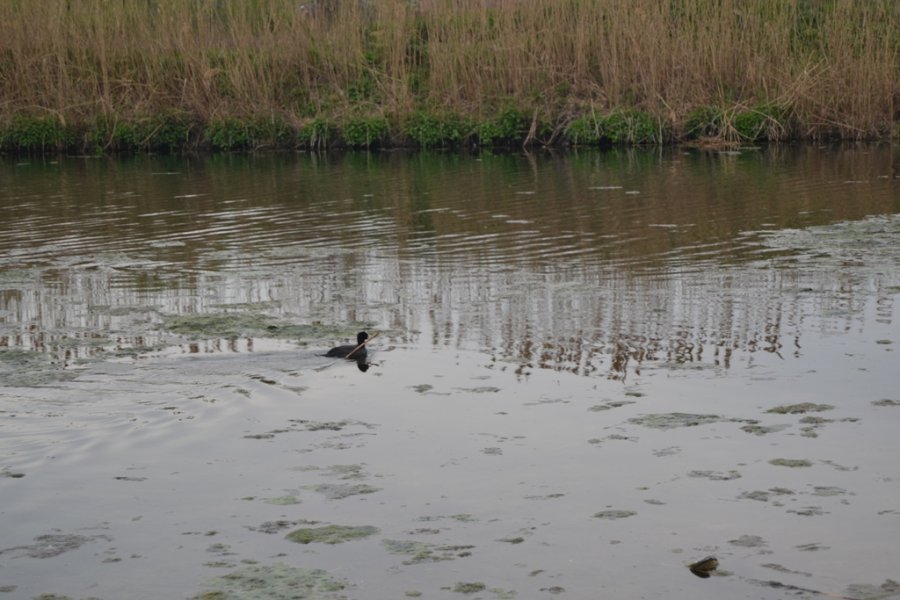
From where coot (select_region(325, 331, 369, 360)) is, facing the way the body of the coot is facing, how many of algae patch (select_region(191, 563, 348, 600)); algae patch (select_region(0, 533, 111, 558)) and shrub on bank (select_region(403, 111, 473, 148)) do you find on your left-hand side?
1

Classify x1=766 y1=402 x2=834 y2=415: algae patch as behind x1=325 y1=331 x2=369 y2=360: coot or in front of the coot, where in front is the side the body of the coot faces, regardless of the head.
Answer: in front

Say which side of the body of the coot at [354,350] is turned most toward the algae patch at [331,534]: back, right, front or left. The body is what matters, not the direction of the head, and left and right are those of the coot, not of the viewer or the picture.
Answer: right

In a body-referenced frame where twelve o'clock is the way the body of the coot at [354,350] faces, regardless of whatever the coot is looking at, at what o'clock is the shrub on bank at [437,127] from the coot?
The shrub on bank is roughly at 9 o'clock from the coot.

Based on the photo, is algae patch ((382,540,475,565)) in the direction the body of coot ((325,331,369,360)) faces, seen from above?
no

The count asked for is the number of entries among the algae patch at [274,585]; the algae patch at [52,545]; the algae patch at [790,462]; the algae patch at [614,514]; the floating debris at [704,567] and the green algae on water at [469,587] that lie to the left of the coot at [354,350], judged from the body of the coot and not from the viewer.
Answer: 0

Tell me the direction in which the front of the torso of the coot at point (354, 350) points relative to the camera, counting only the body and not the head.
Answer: to the viewer's right

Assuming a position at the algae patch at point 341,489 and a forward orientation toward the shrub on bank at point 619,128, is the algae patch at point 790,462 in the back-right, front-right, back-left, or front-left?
front-right

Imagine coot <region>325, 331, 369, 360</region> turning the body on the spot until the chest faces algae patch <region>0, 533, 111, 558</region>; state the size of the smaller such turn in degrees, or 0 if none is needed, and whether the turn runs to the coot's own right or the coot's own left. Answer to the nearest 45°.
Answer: approximately 135° to the coot's own right

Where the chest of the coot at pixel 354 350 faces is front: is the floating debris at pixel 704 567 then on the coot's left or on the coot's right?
on the coot's right

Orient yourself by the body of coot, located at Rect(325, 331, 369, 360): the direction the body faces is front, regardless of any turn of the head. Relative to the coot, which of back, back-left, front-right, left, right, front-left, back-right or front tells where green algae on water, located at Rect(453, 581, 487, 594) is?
right

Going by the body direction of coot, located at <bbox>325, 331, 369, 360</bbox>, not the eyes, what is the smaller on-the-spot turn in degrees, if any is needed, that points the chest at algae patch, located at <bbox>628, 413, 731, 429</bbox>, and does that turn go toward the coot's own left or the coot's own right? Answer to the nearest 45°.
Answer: approximately 45° to the coot's own right

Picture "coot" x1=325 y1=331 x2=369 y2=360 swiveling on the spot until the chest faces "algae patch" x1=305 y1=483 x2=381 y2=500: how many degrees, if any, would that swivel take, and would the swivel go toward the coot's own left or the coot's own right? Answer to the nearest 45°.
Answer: approximately 90° to the coot's own right

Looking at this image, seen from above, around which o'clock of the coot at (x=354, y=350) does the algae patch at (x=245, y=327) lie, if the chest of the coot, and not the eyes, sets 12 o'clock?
The algae patch is roughly at 8 o'clock from the coot.

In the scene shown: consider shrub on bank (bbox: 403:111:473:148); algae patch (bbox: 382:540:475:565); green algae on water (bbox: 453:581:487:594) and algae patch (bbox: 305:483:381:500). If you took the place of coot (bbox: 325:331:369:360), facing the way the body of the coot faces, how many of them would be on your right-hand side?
3

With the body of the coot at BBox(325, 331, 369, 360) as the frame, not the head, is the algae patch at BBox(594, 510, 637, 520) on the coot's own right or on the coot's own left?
on the coot's own right
